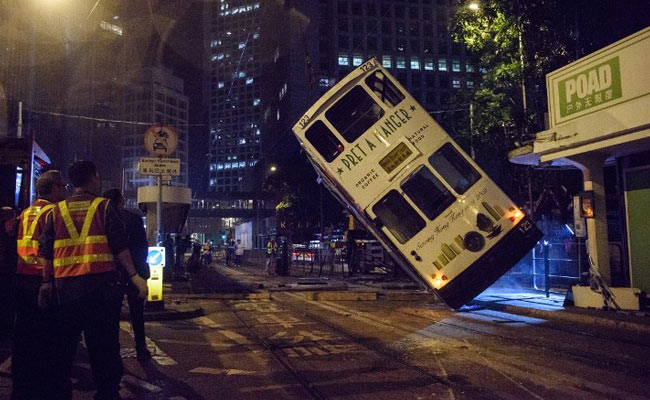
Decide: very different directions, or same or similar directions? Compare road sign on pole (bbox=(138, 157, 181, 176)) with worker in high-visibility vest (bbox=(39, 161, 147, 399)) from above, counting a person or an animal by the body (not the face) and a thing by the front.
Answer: very different directions

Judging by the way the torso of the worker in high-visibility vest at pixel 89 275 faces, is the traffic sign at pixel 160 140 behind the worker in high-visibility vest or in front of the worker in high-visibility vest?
in front

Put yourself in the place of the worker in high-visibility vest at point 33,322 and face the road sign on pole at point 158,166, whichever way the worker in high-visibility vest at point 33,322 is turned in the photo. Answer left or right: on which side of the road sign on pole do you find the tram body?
right

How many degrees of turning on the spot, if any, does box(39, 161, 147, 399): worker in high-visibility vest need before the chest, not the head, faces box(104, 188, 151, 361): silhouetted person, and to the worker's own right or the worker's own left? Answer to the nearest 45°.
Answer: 0° — they already face them

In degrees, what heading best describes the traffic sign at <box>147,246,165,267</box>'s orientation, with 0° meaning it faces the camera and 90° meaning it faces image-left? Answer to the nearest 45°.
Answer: approximately 0°

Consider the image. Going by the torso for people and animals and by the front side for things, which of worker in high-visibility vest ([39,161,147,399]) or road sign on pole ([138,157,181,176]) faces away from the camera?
the worker in high-visibility vest

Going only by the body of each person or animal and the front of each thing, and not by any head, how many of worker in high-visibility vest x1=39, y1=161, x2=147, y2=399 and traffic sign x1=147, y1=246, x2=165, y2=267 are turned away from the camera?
1

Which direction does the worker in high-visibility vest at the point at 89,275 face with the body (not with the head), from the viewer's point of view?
away from the camera
